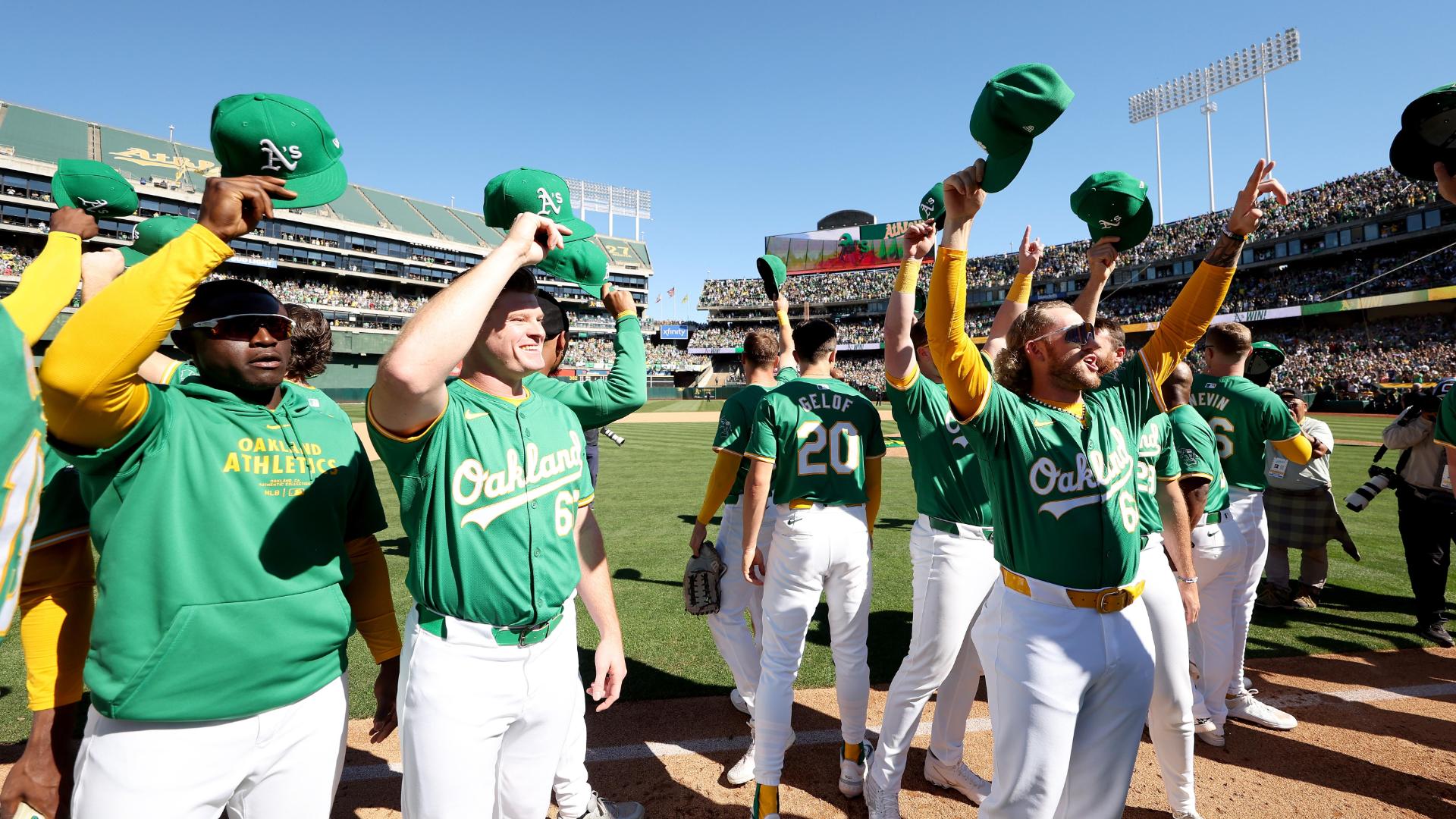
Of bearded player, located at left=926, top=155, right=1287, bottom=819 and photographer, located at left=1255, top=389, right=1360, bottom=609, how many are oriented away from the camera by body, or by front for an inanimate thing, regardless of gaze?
0

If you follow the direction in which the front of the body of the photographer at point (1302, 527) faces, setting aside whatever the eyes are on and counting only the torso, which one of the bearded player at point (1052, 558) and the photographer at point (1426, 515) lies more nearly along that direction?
the bearded player

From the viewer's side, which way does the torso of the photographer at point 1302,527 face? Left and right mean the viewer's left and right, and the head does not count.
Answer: facing the viewer and to the left of the viewer

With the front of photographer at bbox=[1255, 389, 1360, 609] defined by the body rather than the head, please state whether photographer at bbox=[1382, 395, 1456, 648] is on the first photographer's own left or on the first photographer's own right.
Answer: on the first photographer's own left

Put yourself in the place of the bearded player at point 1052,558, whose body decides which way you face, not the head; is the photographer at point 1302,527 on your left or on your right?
on your left

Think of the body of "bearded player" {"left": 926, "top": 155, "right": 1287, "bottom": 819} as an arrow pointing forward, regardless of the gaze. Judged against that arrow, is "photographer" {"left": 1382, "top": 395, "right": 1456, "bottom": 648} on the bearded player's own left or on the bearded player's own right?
on the bearded player's own left

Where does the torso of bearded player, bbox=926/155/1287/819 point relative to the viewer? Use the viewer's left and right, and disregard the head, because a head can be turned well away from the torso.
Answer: facing the viewer and to the right of the viewer

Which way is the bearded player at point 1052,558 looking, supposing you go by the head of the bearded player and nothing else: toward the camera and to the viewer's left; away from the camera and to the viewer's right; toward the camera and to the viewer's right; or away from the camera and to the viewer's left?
toward the camera and to the viewer's right

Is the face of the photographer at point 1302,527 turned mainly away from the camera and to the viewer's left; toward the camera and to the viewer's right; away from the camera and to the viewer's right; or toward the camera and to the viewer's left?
toward the camera and to the viewer's left
